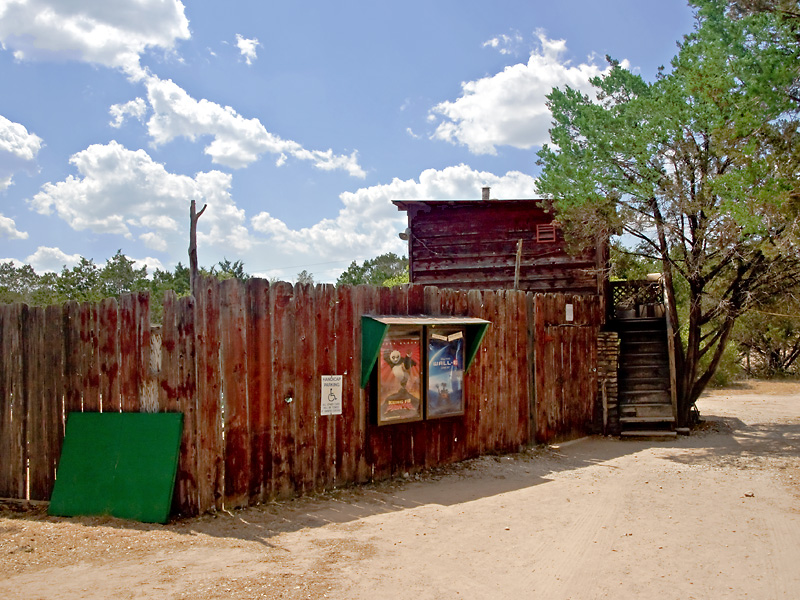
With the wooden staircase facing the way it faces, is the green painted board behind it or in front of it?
in front

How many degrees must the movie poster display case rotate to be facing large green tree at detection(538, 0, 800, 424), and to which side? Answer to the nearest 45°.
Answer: approximately 90° to its left

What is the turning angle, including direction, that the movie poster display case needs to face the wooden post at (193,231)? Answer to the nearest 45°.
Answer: approximately 90° to its right

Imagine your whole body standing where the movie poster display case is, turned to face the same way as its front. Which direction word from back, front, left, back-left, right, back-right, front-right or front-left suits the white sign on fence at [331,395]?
right

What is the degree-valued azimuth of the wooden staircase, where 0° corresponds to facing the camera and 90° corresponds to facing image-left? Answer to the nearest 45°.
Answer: approximately 0°

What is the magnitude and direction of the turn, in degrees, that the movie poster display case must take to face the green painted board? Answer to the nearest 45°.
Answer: approximately 90° to its right

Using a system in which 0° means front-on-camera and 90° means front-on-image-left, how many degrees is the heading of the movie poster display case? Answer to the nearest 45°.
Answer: approximately 315°

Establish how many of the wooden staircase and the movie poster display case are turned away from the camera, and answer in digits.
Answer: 0

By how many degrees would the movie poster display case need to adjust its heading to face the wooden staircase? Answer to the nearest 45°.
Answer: approximately 90° to its left

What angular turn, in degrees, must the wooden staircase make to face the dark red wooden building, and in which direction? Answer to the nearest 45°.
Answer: approximately 135° to its right
